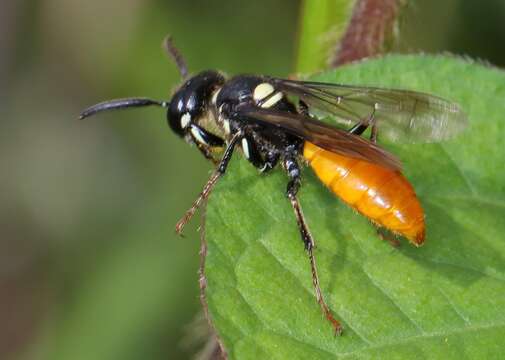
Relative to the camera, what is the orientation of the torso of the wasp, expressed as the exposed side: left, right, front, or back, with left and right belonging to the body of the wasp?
left
